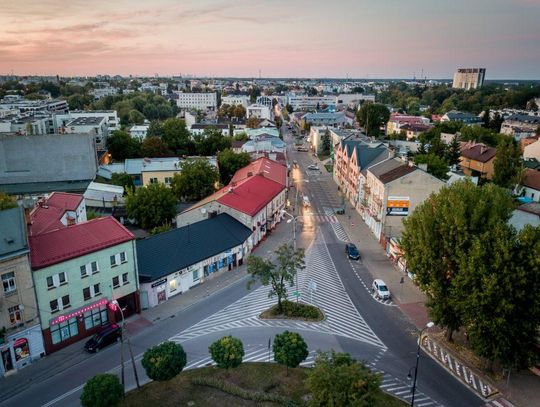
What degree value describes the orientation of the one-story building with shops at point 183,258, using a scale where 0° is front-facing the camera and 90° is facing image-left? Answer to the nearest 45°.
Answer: approximately 315°

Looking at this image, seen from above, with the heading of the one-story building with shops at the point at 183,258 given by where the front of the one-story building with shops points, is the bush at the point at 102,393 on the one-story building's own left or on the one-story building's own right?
on the one-story building's own right

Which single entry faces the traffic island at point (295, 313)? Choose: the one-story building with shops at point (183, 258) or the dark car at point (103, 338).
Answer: the one-story building with shops

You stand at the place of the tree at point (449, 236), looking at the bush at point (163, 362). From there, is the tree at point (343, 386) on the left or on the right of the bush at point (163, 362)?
left

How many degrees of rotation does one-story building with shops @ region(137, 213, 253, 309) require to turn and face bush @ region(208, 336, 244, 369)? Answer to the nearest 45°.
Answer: approximately 45° to its right

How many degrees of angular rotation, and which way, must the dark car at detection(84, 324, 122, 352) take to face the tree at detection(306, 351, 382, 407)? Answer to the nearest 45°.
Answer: approximately 90° to its left

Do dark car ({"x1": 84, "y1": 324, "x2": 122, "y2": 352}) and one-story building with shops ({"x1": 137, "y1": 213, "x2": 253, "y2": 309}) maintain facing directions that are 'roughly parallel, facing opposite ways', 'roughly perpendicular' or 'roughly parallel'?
roughly perpendicular

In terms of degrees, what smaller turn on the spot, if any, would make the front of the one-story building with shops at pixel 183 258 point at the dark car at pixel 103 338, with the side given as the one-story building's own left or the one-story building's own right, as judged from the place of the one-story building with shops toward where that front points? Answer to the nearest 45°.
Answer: approximately 90° to the one-story building's own right
